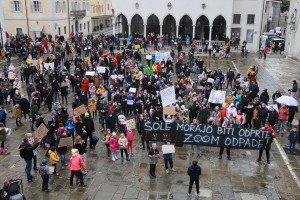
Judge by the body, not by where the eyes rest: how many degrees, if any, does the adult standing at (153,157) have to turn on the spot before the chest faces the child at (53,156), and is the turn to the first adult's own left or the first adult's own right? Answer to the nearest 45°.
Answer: approximately 90° to the first adult's own right

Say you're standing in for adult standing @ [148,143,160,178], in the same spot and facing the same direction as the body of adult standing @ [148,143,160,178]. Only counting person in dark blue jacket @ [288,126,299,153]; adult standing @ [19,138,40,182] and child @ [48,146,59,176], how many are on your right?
2

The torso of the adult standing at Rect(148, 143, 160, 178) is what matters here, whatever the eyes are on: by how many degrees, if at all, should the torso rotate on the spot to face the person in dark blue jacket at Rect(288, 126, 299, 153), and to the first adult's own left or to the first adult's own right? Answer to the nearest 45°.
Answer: approximately 90° to the first adult's own left

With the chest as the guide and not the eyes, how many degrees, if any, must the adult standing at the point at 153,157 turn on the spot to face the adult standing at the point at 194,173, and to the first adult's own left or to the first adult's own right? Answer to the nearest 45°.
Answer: approximately 45° to the first adult's own left

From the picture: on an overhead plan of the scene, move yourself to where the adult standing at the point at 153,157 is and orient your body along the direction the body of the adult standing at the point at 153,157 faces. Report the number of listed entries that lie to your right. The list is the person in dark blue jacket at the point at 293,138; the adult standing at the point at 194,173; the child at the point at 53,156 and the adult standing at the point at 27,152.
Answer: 2

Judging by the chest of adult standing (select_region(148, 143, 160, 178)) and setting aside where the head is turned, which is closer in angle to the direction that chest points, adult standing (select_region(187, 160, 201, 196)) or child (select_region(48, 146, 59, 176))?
the adult standing

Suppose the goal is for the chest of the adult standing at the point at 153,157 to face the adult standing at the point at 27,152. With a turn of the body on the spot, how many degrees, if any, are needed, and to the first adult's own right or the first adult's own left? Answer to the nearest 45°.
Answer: approximately 90° to the first adult's own right

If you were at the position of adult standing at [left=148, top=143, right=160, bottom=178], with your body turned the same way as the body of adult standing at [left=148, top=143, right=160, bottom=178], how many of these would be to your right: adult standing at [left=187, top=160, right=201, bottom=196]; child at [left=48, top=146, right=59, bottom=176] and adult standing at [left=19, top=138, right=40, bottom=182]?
2

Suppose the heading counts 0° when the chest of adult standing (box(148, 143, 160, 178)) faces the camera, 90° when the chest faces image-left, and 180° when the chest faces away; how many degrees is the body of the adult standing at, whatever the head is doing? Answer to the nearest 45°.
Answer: approximately 0°

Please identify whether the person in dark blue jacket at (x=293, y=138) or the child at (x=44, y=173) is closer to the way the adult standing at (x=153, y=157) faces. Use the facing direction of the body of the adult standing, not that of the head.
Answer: the child
